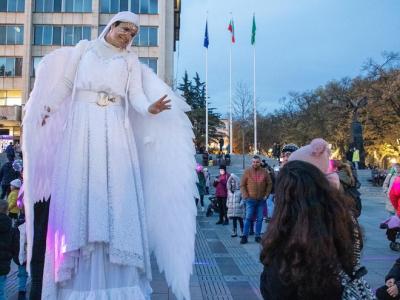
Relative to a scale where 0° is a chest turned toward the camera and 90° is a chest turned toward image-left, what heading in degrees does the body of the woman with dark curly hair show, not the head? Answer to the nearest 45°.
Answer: approximately 180°

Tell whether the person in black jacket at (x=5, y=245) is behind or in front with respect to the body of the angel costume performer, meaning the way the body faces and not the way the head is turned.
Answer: behind

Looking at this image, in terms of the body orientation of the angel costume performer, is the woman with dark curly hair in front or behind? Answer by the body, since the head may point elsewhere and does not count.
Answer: in front

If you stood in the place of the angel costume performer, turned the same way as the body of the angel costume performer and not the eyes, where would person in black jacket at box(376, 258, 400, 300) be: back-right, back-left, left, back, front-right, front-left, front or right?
left

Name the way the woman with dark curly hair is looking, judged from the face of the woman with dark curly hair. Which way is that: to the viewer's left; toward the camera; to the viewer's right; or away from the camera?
away from the camera

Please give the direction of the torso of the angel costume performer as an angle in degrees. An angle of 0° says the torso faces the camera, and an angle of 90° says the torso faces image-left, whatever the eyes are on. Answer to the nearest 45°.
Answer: approximately 0°

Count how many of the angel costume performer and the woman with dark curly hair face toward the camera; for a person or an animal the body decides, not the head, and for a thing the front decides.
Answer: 1
